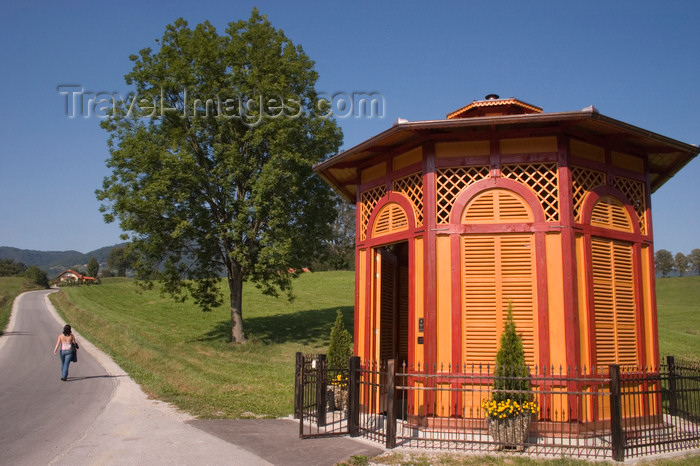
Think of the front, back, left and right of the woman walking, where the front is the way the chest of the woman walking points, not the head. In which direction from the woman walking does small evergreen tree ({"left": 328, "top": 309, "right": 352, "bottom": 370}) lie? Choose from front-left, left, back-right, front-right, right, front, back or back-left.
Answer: back-right

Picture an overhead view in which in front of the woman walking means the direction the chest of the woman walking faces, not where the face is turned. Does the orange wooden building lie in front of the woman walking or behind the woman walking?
behind

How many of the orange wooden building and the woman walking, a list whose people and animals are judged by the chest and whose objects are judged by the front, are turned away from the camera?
1

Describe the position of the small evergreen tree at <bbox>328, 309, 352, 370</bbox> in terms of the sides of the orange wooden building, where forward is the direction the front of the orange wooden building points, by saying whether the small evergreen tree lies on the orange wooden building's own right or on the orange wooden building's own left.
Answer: on the orange wooden building's own right

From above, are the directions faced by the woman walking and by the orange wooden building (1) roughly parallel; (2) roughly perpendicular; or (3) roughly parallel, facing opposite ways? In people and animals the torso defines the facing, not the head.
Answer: roughly perpendicular

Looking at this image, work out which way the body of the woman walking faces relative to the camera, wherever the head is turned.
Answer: away from the camera

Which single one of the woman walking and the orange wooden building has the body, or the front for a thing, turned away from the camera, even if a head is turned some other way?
the woman walking

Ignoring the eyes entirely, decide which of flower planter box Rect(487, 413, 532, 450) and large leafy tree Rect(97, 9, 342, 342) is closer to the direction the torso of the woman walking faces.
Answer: the large leafy tree

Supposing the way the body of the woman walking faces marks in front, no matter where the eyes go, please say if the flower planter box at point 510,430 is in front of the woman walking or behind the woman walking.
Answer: behind

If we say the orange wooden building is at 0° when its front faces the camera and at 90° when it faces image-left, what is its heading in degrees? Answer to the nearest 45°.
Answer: approximately 45°
